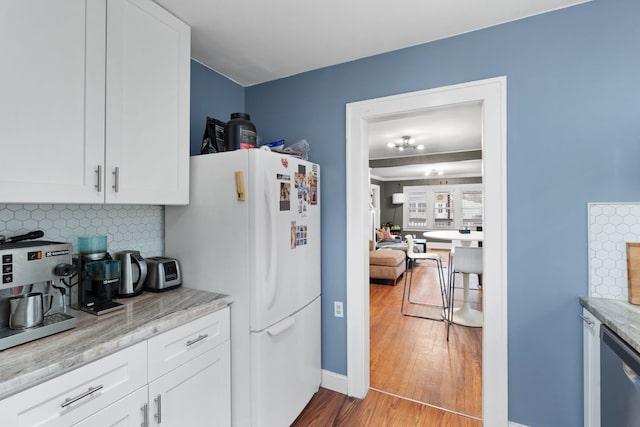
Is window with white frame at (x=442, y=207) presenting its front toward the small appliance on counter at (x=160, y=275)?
yes

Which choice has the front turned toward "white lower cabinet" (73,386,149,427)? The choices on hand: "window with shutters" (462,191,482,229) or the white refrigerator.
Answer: the window with shutters

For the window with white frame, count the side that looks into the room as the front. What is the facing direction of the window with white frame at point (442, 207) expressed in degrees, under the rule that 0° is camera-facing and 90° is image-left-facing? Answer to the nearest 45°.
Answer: approximately 0°
